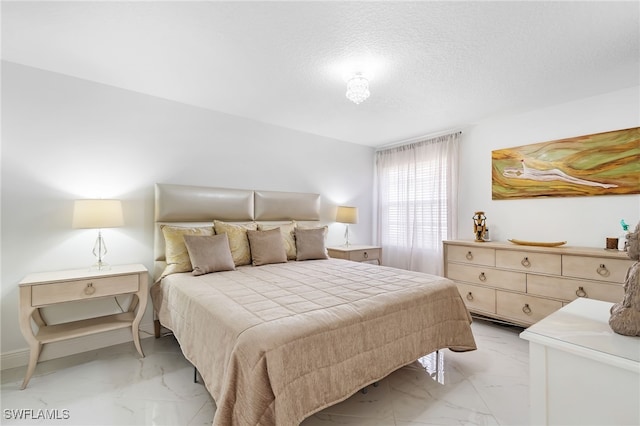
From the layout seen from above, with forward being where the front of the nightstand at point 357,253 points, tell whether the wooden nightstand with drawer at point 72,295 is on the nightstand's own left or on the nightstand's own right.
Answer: on the nightstand's own right

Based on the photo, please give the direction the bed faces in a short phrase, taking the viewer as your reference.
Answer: facing the viewer and to the right of the viewer

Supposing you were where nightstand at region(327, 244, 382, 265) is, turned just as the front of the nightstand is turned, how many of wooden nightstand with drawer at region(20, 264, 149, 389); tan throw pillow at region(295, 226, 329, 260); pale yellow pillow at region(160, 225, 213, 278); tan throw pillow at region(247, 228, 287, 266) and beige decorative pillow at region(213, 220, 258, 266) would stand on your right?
5

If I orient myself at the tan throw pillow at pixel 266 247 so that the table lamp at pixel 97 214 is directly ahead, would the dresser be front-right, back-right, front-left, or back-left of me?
back-left

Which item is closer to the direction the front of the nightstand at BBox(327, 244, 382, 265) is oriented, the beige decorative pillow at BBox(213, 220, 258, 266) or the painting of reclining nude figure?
the painting of reclining nude figure

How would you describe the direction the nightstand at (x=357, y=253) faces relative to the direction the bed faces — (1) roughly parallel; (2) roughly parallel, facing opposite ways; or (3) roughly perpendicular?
roughly parallel

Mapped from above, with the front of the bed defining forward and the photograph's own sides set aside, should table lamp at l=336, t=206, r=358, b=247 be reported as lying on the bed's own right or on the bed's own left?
on the bed's own left

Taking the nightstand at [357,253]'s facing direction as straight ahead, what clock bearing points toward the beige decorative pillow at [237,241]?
The beige decorative pillow is roughly at 3 o'clock from the nightstand.

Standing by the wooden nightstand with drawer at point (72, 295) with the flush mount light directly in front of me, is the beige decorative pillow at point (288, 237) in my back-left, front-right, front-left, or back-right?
front-left

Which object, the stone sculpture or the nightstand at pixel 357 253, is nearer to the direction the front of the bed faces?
the stone sculpture

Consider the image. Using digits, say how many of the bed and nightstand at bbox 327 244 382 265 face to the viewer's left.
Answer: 0

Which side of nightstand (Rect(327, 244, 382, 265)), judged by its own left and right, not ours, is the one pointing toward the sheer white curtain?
left

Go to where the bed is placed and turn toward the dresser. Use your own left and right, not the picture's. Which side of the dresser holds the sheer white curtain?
left

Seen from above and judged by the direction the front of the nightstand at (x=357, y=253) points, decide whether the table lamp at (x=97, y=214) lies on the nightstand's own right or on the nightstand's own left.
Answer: on the nightstand's own right
